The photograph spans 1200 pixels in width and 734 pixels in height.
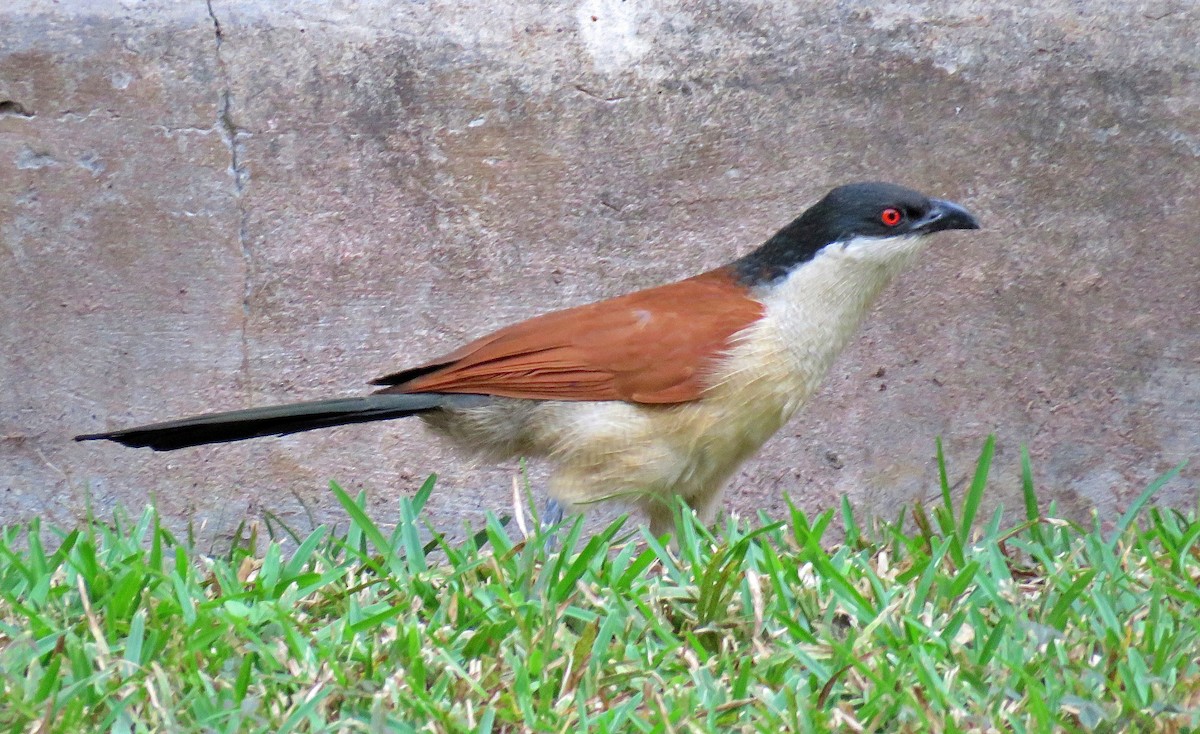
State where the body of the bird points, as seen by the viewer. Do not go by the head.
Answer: to the viewer's right
